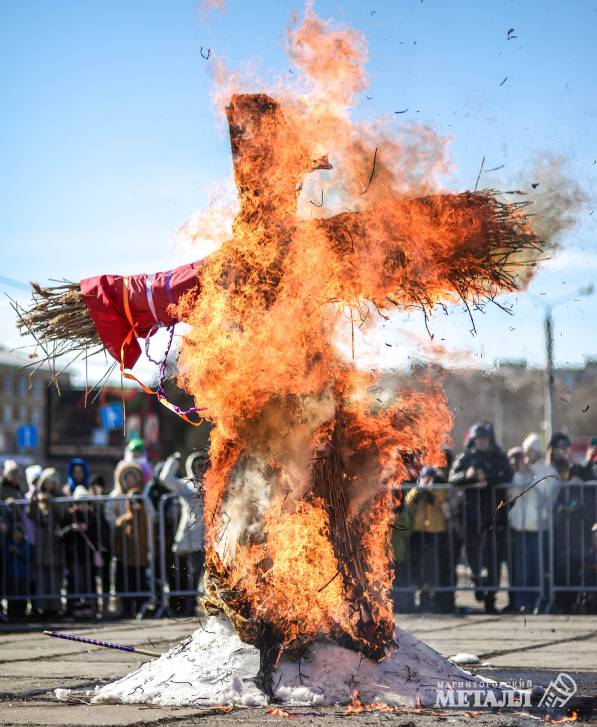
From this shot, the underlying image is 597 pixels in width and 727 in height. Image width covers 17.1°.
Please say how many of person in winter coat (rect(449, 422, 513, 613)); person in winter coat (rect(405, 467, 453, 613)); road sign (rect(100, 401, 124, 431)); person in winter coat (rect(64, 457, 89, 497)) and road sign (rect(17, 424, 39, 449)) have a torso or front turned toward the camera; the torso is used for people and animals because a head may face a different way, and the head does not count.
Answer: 5

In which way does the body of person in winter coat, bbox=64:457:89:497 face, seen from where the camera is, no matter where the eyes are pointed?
toward the camera

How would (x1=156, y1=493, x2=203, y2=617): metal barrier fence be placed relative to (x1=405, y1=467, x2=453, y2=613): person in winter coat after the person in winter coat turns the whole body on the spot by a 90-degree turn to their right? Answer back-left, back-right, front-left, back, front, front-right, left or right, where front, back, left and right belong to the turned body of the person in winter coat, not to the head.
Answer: front

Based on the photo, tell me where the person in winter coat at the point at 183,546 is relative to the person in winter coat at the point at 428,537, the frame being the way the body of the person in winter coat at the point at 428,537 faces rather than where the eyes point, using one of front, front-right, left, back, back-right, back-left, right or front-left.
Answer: right

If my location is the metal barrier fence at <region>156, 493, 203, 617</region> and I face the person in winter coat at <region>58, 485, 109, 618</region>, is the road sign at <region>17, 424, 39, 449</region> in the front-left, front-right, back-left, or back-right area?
front-right

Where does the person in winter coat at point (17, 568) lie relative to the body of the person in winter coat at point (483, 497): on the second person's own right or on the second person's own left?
on the second person's own right

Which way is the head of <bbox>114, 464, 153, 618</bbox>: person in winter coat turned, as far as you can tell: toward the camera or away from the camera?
toward the camera

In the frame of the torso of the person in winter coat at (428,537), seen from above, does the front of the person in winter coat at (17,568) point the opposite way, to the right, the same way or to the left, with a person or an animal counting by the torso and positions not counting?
the same way

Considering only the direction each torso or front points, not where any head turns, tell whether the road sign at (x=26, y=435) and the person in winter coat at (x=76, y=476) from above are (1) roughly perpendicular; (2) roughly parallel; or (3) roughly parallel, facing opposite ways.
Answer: roughly parallel

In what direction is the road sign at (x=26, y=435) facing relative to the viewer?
toward the camera

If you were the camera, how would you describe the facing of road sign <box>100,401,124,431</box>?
facing the viewer

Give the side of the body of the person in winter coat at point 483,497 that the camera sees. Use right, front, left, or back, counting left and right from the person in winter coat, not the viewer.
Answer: front
